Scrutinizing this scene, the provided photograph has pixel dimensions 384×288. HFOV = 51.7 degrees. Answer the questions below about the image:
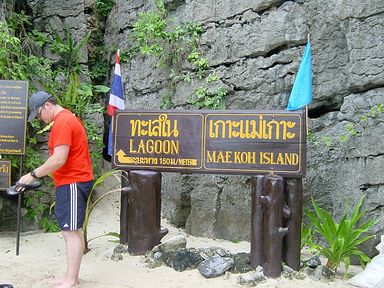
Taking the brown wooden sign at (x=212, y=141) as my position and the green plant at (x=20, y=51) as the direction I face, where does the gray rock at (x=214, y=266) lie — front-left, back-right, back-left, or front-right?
back-left

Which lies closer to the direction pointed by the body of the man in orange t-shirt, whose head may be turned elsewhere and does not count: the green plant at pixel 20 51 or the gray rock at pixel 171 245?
the green plant

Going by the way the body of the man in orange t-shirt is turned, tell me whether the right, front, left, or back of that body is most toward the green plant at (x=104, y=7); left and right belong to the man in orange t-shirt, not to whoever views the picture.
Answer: right

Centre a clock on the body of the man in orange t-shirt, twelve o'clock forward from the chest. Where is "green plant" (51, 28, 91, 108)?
The green plant is roughly at 3 o'clock from the man in orange t-shirt.

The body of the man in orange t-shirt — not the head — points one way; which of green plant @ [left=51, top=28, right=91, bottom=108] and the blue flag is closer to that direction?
the green plant

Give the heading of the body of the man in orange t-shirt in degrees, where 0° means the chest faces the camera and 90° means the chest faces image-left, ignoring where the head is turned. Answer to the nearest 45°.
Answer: approximately 90°

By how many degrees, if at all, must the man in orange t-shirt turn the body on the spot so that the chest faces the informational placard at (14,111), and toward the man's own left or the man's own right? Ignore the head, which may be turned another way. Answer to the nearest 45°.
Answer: approximately 90° to the man's own right

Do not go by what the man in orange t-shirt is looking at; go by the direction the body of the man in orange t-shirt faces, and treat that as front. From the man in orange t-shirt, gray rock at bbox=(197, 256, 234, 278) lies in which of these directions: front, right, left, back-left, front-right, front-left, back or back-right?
back
